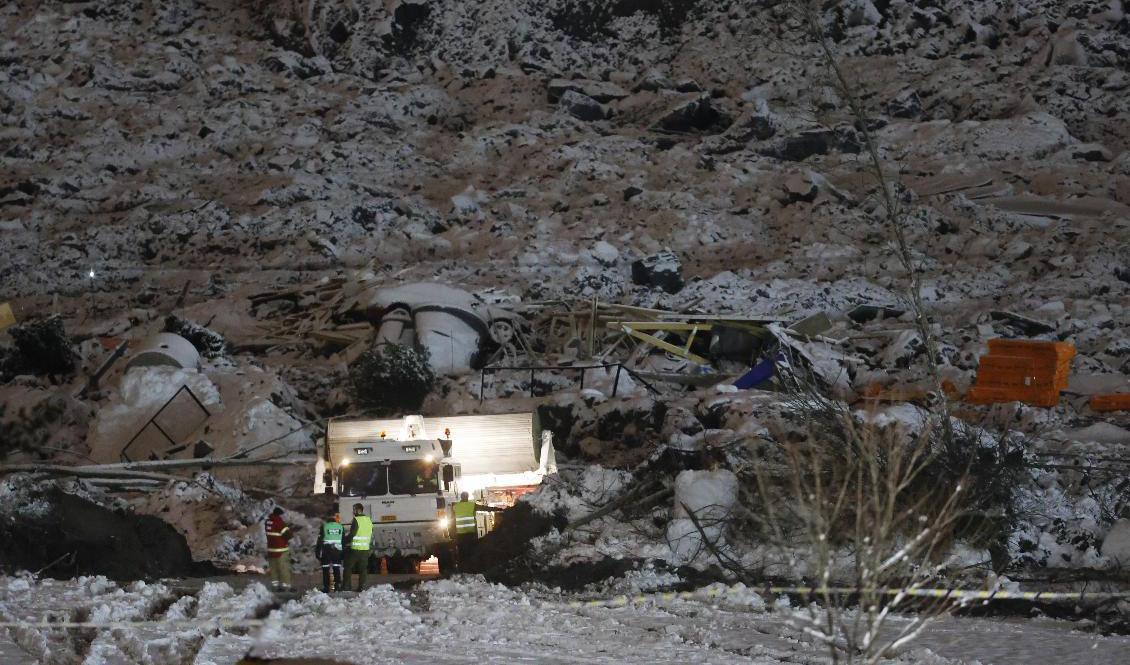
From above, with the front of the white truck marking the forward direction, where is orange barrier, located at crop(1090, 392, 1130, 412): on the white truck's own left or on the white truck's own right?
on the white truck's own left

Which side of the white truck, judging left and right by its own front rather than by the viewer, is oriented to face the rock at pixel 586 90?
back

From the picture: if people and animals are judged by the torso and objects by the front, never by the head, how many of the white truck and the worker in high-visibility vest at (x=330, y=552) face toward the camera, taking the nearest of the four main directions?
1

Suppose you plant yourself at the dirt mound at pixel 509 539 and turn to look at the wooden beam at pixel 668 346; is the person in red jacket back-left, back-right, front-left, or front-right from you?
back-left

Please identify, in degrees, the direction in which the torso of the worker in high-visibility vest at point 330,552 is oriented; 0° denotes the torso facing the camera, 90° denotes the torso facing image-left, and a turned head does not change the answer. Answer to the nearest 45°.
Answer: approximately 180°

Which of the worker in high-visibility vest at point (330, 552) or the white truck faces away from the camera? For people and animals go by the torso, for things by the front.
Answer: the worker in high-visibility vest

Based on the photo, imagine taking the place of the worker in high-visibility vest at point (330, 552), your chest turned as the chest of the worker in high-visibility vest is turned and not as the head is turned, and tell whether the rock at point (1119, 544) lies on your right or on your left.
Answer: on your right

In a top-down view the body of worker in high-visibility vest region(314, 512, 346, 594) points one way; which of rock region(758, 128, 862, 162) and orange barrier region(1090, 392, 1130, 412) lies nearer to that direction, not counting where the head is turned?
the rock

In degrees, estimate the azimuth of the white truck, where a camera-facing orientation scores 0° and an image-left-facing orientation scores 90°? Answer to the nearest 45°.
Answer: approximately 0°

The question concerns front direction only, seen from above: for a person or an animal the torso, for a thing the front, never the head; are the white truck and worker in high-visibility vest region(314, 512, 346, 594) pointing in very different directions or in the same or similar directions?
very different directions

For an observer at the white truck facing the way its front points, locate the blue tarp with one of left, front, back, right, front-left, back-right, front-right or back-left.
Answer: back-left

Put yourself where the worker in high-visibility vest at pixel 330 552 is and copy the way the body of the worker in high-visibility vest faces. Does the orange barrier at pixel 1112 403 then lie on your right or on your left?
on your right

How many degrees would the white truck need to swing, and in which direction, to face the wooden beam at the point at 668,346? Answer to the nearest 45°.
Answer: approximately 135° to its left

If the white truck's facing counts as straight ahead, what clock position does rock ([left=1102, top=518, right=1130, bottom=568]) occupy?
The rock is roughly at 10 o'clock from the white truck.
